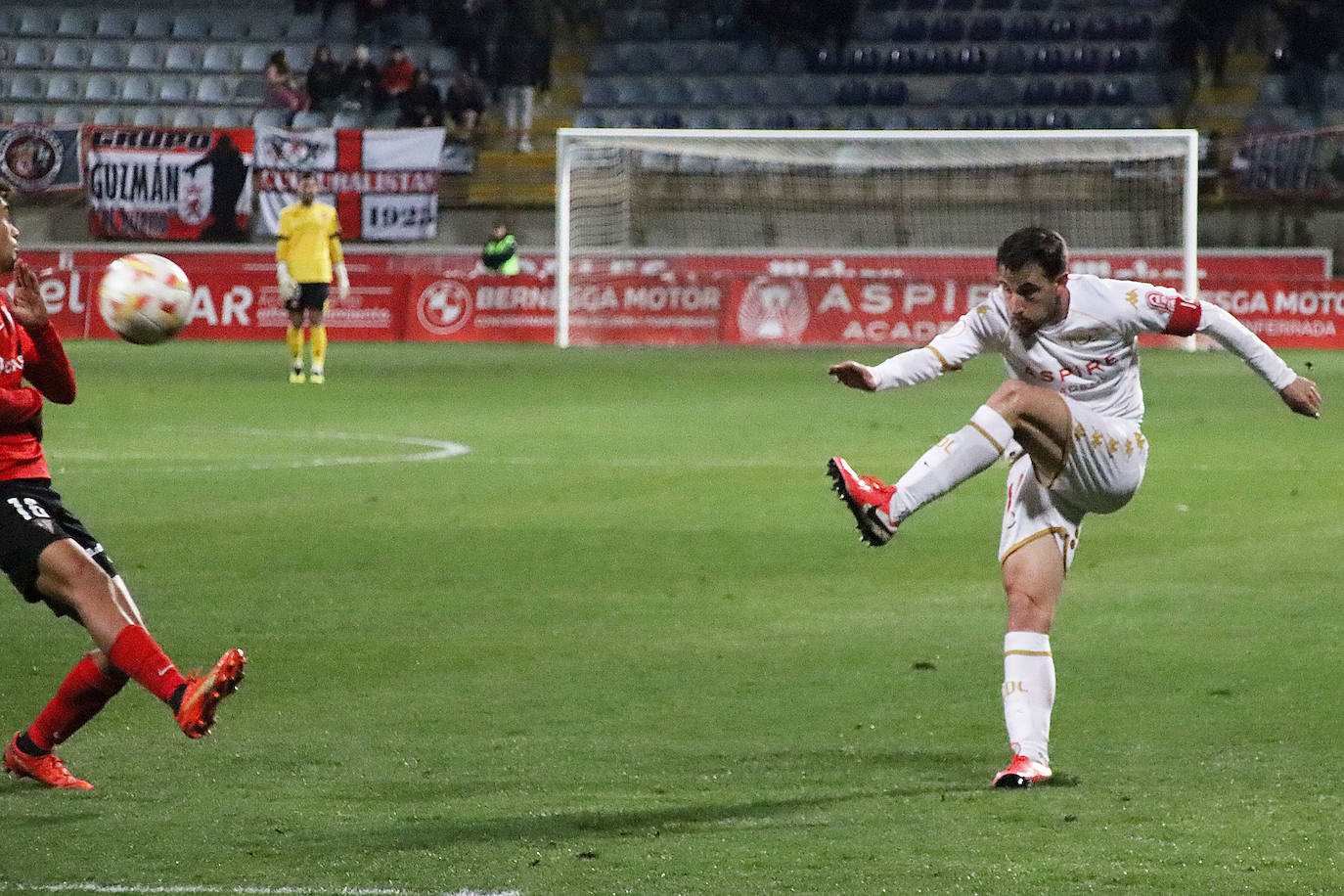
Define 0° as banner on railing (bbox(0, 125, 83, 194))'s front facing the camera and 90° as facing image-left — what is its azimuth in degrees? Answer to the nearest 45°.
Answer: approximately 0°

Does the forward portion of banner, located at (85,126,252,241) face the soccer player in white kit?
yes

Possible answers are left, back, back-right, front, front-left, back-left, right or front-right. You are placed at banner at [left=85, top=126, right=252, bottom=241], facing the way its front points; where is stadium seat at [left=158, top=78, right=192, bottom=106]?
back

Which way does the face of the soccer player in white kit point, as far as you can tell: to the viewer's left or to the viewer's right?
to the viewer's left

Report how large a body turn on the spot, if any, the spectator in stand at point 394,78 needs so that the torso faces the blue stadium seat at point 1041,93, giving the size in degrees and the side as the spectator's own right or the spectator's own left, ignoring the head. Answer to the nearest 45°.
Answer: approximately 90° to the spectator's own left

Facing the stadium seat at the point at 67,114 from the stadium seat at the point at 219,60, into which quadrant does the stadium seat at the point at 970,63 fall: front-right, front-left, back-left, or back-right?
back-left

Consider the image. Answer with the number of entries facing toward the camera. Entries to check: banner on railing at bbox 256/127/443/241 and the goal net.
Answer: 2
